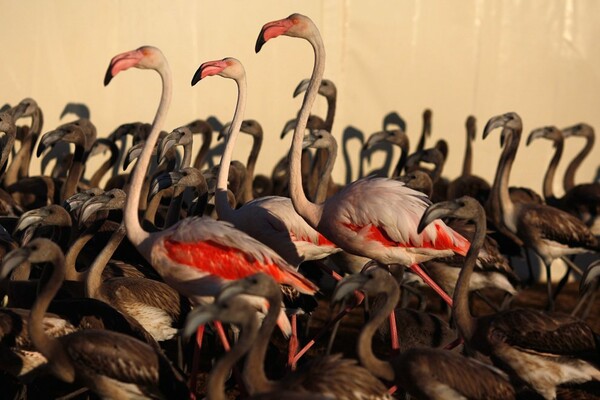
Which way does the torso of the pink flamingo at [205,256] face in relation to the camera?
to the viewer's left

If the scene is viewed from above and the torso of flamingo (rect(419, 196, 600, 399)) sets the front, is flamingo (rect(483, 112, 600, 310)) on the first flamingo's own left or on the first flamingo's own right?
on the first flamingo's own right

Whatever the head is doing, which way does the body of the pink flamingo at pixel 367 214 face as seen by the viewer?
to the viewer's left

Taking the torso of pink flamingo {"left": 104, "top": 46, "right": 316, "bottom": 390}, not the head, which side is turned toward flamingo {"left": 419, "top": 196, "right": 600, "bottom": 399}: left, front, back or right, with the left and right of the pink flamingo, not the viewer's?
back

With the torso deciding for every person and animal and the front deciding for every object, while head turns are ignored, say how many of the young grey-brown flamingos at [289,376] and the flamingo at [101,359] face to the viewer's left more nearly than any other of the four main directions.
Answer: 2

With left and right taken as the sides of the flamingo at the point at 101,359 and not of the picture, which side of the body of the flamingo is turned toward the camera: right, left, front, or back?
left

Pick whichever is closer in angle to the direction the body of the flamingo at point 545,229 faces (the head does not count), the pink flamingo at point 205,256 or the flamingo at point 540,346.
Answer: the pink flamingo

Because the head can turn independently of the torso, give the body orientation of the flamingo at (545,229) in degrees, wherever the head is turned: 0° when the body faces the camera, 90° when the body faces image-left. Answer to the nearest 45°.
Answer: approximately 90°

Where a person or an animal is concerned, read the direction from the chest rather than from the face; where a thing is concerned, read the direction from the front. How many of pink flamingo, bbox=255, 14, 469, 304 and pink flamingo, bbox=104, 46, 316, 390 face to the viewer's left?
2

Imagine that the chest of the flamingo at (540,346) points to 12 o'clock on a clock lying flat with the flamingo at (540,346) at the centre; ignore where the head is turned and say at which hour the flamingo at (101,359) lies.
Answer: the flamingo at (101,359) is roughly at 11 o'clock from the flamingo at (540,346).

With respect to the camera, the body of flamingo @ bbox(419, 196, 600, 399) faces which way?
to the viewer's left
